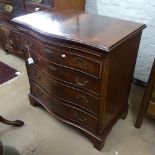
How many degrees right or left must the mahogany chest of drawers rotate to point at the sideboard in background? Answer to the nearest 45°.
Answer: approximately 90° to its right

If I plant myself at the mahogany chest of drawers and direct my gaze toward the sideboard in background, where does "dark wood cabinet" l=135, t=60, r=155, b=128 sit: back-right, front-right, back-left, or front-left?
back-right

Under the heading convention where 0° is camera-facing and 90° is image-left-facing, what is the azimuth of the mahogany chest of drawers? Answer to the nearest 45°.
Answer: approximately 45°
